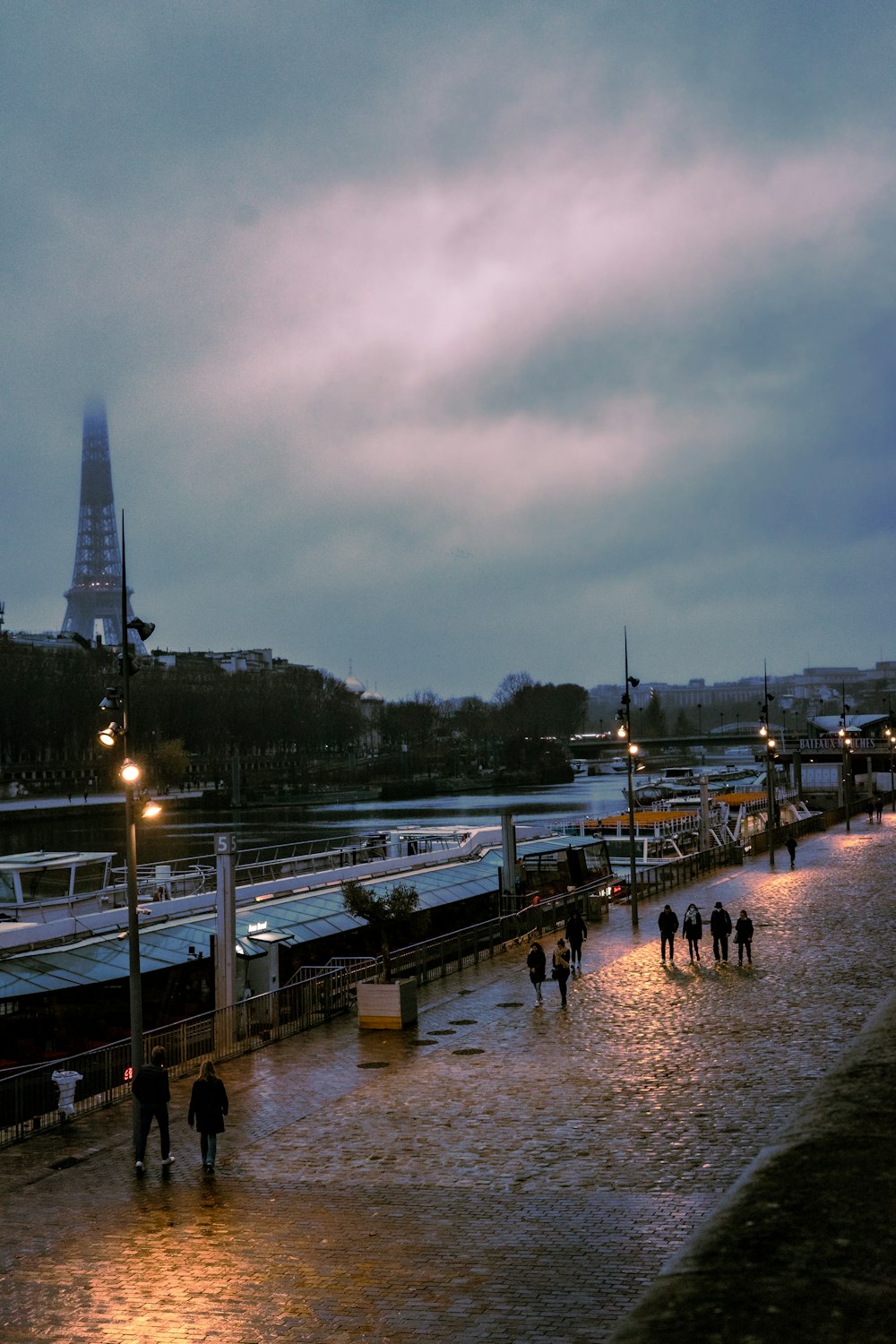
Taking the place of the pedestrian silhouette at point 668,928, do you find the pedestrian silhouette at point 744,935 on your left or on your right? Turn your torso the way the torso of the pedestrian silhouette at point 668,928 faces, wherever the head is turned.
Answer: on your left

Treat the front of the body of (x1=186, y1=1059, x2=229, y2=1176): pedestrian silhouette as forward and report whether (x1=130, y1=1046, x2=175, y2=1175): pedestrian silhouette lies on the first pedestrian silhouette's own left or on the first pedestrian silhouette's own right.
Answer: on the first pedestrian silhouette's own left

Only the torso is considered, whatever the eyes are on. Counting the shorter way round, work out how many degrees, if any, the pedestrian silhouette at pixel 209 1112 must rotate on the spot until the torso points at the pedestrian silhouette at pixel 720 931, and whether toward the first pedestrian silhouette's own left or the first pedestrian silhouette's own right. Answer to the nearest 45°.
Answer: approximately 45° to the first pedestrian silhouette's own right

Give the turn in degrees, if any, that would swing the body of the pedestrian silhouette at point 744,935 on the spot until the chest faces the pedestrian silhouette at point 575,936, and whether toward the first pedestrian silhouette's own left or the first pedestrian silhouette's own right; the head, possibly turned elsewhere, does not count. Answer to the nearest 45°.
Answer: approximately 90° to the first pedestrian silhouette's own right

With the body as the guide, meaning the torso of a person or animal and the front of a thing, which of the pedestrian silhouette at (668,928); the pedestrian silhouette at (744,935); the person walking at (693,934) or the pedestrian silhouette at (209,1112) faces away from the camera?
the pedestrian silhouette at (209,1112)

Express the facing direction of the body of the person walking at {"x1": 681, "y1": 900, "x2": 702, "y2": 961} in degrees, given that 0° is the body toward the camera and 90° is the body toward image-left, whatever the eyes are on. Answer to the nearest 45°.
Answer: approximately 0°

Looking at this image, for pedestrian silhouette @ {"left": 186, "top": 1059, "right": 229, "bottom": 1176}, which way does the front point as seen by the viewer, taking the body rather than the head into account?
away from the camera

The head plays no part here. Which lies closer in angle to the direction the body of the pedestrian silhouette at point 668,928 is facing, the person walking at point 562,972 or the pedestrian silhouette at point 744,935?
the person walking

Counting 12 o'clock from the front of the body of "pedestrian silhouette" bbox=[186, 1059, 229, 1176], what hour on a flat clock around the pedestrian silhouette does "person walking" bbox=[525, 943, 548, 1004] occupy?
The person walking is roughly at 1 o'clock from the pedestrian silhouette.
